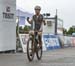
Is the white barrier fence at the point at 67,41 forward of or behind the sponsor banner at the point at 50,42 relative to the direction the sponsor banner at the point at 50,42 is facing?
behind

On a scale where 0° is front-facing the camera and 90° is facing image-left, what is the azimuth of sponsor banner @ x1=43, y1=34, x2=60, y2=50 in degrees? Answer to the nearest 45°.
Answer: approximately 0°
